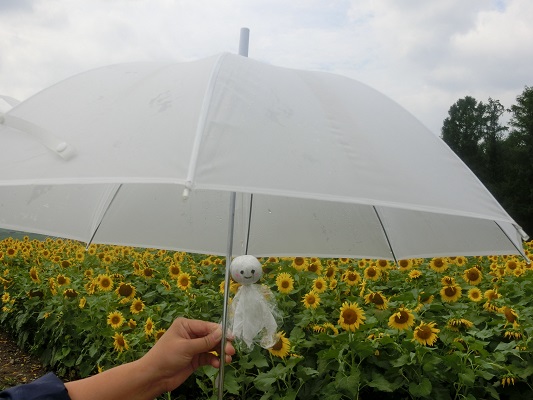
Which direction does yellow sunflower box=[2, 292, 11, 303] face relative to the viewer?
toward the camera

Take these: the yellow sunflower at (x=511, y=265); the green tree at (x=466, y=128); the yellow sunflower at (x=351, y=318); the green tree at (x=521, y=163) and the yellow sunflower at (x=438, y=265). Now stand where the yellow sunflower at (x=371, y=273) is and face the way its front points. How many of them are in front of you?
1

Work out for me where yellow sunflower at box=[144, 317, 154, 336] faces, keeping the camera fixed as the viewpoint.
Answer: facing the viewer

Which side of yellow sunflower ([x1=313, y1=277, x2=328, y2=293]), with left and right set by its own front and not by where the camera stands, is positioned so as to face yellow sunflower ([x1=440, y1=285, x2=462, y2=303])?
left

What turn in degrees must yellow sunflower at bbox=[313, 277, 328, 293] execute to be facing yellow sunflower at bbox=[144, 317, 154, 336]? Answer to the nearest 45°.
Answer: approximately 90° to its right

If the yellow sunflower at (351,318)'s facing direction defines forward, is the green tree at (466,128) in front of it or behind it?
behind

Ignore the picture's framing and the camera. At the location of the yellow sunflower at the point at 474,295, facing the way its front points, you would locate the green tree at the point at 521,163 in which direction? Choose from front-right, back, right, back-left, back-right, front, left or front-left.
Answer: back

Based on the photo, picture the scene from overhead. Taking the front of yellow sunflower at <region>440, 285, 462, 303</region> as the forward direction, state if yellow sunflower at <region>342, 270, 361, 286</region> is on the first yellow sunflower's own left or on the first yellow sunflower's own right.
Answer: on the first yellow sunflower's own right

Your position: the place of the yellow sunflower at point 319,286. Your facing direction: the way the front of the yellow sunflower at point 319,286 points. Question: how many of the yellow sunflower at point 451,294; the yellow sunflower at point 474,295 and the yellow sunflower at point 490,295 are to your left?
3

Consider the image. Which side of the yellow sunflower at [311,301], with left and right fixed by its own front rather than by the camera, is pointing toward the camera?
front

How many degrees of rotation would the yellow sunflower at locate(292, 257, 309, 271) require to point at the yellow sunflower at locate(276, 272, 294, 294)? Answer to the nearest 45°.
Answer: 0° — it already faces it

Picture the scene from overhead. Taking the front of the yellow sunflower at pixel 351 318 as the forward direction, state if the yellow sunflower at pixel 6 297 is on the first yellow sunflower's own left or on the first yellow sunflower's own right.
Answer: on the first yellow sunflower's own right

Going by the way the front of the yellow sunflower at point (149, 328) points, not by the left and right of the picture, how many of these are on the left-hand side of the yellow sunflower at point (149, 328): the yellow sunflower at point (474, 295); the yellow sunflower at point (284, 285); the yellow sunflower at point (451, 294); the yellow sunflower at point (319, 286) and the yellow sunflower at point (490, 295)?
5

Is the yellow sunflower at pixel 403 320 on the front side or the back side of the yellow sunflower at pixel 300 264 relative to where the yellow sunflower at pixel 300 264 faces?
on the front side
